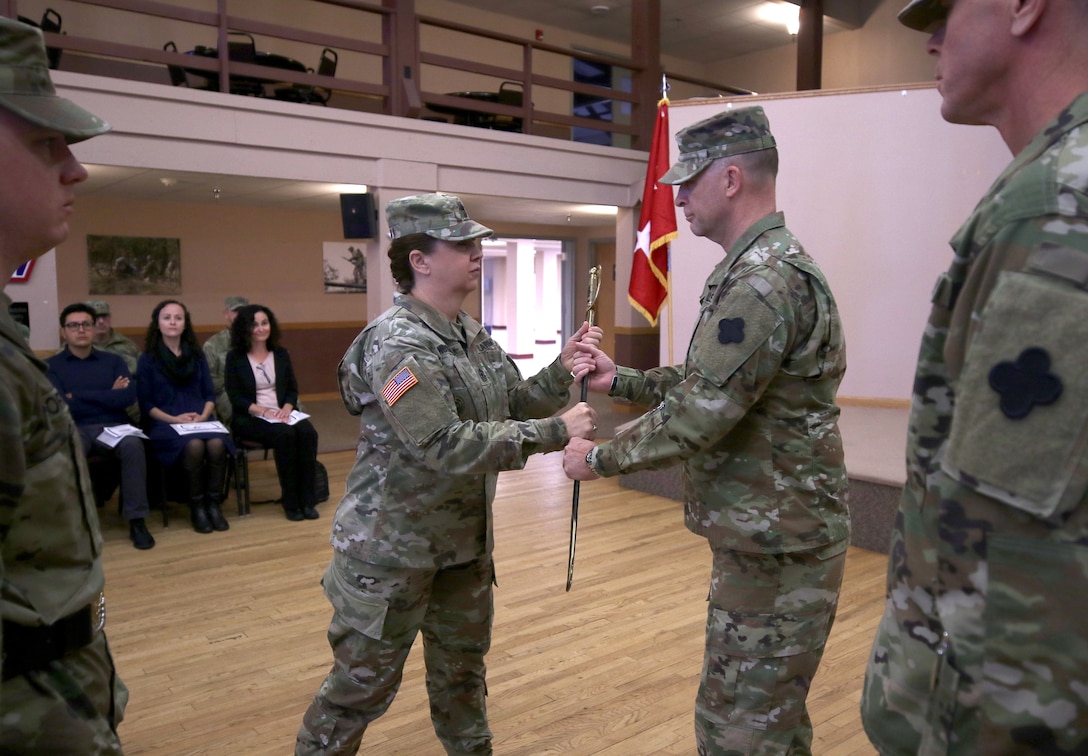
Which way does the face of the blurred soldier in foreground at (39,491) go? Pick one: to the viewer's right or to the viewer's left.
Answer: to the viewer's right

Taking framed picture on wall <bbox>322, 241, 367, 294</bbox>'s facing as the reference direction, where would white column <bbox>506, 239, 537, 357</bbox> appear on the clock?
The white column is roughly at 7 o'clock from the framed picture on wall.

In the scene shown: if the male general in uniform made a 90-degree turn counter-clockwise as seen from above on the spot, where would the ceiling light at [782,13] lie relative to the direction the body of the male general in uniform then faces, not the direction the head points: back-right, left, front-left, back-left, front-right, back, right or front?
back

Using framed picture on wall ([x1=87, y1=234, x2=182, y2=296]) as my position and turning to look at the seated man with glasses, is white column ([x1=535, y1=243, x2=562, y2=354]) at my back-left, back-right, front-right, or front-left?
back-left

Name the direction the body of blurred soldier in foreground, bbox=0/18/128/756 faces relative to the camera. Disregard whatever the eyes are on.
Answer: to the viewer's right

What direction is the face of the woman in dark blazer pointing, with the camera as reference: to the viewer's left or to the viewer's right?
to the viewer's right

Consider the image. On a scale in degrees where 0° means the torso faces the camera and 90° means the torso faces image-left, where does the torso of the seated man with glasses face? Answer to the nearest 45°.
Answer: approximately 315°

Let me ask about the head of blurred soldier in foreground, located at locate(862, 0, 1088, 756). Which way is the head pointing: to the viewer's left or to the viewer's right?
to the viewer's left

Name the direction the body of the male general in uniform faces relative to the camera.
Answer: to the viewer's left

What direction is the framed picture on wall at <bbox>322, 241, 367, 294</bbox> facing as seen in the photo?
toward the camera

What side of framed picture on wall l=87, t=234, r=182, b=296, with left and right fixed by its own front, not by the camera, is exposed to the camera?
front

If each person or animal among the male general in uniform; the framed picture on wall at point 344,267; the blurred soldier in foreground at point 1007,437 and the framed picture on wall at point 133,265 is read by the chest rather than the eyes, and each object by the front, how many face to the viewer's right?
0

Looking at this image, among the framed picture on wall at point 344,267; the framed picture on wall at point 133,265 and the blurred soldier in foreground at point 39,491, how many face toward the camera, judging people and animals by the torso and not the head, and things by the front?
2

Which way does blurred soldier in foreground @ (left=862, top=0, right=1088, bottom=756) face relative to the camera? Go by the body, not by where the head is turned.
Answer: to the viewer's left

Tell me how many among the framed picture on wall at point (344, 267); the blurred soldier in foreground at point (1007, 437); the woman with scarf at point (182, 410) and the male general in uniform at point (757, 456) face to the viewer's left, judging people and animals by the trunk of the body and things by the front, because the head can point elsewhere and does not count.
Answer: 2

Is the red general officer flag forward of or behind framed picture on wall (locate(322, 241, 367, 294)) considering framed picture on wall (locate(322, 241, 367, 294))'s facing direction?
forward

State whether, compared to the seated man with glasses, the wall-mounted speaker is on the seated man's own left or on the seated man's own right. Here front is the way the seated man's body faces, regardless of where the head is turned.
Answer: on the seated man's own left
